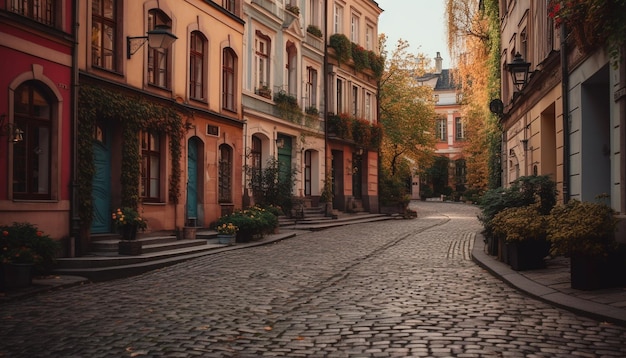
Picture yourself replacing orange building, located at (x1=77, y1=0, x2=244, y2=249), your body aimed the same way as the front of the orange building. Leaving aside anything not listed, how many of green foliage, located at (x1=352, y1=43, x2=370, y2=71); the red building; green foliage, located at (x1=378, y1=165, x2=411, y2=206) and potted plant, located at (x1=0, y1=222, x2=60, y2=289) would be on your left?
2

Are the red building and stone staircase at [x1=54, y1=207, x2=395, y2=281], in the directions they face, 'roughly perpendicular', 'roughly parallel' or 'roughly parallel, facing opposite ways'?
roughly parallel

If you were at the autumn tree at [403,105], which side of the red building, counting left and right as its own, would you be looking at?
left

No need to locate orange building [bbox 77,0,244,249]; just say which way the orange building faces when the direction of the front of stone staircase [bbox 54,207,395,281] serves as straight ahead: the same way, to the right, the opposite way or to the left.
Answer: the same way

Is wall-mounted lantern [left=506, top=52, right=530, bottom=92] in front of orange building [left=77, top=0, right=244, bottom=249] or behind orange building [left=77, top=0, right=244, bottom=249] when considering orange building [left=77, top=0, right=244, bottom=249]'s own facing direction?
in front

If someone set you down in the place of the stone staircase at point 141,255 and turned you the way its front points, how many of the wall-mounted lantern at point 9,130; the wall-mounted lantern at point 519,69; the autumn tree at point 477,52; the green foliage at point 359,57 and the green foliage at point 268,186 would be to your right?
1

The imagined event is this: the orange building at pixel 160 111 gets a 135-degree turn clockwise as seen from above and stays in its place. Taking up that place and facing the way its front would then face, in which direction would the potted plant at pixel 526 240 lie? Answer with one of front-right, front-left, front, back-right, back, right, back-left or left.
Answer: back-left

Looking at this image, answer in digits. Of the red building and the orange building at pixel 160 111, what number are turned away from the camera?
0

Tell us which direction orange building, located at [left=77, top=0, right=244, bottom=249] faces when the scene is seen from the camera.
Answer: facing the viewer and to the right of the viewer

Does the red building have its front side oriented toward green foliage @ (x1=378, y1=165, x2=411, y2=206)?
no

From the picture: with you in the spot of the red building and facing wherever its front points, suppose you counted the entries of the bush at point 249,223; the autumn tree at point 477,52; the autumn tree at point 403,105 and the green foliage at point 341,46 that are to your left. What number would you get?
4

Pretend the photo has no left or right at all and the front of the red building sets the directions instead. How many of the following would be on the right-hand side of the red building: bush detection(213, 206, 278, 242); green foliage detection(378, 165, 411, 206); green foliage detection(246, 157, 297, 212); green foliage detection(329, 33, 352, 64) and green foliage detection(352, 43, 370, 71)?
0

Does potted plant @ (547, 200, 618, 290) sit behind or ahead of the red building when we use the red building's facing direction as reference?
ahead

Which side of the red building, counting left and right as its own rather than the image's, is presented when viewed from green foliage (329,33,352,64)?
left

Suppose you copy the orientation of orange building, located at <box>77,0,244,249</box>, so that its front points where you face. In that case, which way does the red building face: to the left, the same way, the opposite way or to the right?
the same way

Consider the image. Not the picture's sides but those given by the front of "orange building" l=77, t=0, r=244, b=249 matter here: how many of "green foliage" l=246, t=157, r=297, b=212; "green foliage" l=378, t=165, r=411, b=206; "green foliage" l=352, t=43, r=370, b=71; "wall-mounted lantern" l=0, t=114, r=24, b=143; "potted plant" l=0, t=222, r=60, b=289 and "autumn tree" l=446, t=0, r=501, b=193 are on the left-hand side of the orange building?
4

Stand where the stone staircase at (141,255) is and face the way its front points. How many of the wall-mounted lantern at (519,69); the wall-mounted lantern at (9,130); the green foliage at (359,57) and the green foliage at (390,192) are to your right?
1

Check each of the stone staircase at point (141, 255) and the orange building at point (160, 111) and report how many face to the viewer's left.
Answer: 0
